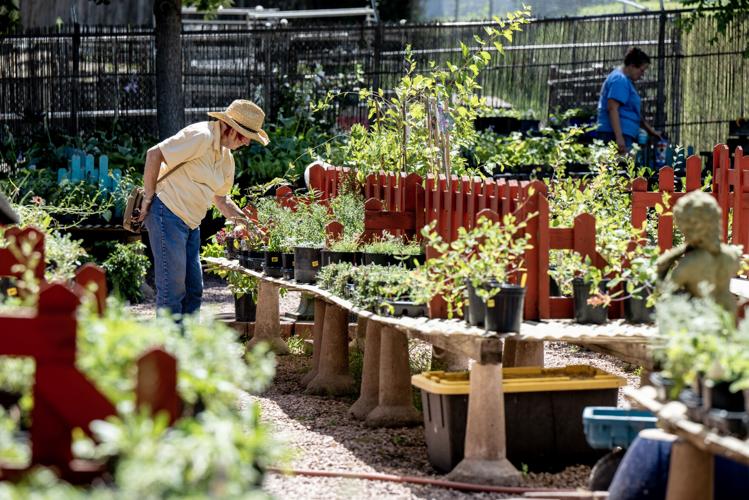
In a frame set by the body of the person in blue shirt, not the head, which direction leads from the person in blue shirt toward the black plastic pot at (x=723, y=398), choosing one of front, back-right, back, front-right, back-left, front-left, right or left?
right

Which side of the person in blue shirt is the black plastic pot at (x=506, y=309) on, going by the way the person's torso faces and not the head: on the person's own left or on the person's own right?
on the person's own right

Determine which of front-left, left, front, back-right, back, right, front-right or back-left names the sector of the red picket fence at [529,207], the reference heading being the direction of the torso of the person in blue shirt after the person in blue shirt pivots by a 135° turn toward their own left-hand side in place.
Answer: back-left

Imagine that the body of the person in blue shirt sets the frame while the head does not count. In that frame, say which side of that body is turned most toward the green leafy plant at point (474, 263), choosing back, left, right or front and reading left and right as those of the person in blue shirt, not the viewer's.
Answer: right

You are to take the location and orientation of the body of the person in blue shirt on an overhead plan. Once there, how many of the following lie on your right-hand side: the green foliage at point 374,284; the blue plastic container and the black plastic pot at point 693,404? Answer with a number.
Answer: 3

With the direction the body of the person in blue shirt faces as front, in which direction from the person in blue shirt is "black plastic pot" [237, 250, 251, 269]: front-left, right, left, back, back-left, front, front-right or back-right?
back-right

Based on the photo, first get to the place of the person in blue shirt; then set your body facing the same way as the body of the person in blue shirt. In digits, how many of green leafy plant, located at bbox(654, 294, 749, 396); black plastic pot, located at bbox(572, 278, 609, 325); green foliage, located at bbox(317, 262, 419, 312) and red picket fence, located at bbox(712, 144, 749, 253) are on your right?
4

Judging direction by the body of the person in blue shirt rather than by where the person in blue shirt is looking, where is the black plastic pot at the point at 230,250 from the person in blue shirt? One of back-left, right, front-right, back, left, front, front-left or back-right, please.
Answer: back-right

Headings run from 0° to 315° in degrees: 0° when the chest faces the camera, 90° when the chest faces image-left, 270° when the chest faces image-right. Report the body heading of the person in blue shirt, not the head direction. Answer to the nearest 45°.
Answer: approximately 270°

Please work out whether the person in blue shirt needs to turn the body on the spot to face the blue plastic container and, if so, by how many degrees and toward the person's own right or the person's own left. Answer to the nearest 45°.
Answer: approximately 90° to the person's own right

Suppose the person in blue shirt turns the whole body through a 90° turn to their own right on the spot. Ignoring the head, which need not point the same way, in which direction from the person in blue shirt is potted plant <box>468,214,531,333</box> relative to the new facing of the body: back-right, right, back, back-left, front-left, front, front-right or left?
front

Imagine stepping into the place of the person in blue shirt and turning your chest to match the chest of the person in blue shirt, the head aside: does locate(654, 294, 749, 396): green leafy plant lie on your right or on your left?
on your right

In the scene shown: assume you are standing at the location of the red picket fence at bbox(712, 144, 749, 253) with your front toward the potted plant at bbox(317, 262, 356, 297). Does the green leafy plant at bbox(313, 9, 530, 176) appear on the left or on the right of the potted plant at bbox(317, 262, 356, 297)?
right

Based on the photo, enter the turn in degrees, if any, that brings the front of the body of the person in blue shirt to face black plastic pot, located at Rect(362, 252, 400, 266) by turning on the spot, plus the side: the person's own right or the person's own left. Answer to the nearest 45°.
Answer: approximately 90° to the person's own right

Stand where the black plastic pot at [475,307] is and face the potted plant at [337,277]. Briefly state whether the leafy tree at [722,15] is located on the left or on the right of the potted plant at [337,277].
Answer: right

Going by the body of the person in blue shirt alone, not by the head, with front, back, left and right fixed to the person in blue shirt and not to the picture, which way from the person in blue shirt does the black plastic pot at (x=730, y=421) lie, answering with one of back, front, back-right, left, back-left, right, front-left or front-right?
right

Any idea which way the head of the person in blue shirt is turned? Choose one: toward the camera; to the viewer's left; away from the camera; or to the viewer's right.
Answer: to the viewer's right
